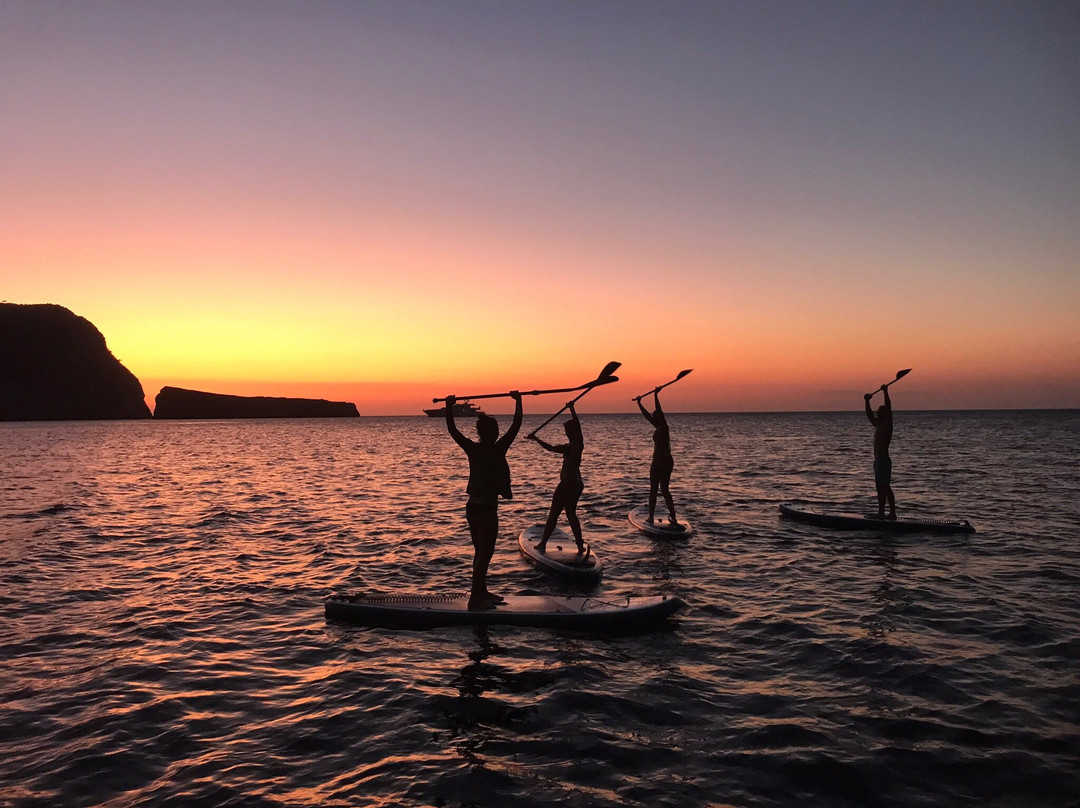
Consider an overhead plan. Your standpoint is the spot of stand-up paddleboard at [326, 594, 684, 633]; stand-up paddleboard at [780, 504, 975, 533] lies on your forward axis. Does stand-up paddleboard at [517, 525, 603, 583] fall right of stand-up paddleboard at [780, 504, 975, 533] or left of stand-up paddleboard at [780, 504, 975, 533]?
left

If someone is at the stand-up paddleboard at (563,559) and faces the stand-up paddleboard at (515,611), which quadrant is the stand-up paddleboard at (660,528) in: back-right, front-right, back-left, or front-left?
back-left

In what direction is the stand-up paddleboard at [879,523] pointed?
to the viewer's left

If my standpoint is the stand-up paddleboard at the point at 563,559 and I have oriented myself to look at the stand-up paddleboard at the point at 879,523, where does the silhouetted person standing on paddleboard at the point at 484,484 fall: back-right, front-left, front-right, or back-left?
back-right

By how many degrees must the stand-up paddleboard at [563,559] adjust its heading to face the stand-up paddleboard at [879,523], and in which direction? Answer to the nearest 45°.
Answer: approximately 90° to its right

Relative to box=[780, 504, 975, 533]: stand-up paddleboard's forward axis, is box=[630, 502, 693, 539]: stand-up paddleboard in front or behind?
in front

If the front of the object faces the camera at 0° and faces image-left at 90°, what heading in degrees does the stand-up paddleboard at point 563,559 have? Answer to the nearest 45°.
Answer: approximately 135°

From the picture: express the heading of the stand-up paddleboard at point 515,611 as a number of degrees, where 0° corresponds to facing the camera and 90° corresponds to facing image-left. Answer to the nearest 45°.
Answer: approximately 270°

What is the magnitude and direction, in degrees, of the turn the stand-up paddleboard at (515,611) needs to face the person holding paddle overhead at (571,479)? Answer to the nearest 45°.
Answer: approximately 90° to its left
